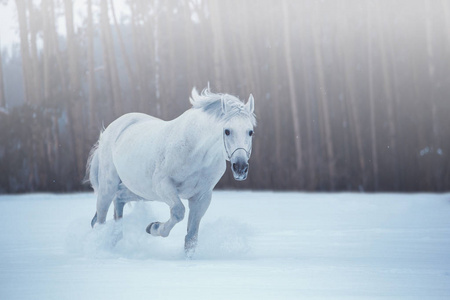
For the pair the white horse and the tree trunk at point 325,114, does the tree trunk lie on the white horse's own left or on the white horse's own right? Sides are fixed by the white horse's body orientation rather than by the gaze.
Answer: on the white horse's own left

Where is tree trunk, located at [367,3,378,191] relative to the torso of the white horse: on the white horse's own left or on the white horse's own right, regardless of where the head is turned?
on the white horse's own left

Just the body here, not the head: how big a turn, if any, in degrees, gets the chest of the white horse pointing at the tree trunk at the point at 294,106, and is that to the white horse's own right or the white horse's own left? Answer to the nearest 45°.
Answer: approximately 135° to the white horse's own left

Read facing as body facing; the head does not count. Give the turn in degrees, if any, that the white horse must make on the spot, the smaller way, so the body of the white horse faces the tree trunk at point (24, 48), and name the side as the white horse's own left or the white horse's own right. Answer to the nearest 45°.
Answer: approximately 135° to the white horse's own left

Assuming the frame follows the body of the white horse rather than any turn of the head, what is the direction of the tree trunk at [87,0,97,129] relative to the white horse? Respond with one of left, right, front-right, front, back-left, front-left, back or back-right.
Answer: back-left

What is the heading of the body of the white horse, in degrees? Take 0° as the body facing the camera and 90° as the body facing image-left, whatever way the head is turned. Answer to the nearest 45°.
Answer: approximately 315°

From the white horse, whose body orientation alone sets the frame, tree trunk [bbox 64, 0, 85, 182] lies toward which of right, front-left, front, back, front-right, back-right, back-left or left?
back-left
